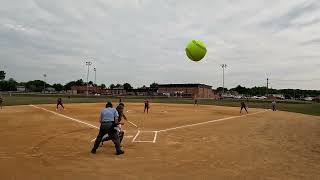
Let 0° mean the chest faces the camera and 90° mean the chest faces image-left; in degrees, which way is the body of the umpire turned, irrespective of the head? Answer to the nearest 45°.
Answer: approximately 180°
